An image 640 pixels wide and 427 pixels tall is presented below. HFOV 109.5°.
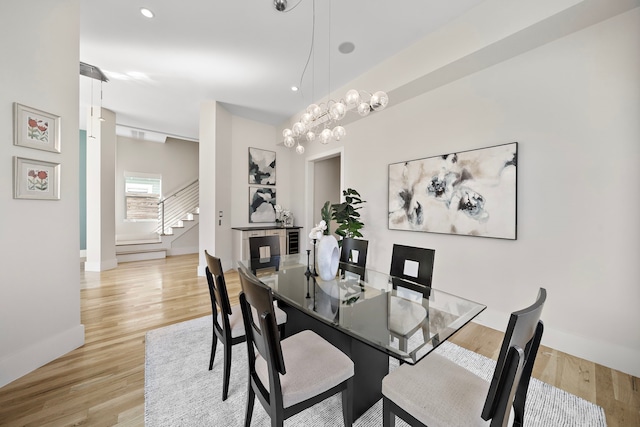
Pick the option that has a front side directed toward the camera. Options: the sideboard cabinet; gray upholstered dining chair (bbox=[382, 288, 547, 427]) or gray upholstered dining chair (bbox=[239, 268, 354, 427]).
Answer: the sideboard cabinet

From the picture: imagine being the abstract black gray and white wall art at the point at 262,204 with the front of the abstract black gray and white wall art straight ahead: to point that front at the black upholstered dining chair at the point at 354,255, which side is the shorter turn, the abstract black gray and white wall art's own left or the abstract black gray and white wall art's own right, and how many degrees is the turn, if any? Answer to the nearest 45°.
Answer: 0° — it already faces it

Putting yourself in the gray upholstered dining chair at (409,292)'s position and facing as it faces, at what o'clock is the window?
The window is roughly at 2 o'clock from the gray upholstered dining chair.

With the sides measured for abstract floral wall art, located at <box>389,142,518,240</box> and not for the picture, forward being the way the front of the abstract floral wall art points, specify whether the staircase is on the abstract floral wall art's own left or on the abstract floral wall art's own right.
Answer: on the abstract floral wall art's own right

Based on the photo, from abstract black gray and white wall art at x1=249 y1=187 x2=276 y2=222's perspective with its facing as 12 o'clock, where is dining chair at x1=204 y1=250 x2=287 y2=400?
The dining chair is roughly at 12 o'clock from the abstract black gray and white wall art.

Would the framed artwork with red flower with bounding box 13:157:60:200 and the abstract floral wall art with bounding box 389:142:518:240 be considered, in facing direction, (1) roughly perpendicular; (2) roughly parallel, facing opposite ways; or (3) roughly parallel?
roughly parallel, facing opposite ways

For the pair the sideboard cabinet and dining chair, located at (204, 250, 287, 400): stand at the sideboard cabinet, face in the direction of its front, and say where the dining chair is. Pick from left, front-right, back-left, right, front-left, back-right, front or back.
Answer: front

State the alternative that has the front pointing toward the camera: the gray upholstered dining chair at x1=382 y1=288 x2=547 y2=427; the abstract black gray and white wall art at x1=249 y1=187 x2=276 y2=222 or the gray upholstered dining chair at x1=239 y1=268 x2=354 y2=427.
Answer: the abstract black gray and white wall art

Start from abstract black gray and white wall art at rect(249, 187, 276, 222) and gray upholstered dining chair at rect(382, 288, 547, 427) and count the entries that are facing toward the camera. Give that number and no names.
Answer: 1

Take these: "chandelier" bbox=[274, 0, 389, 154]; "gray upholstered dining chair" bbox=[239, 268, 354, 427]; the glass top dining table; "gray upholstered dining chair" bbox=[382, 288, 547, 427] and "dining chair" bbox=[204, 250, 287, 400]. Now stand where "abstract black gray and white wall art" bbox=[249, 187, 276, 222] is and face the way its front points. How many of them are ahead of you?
5

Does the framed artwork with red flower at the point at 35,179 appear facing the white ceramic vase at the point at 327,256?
yes

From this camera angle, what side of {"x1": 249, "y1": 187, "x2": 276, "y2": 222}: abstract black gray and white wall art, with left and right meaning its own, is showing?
front

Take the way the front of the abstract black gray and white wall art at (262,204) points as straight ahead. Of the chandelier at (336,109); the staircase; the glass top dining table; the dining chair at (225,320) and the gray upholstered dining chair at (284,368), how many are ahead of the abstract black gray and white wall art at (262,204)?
4

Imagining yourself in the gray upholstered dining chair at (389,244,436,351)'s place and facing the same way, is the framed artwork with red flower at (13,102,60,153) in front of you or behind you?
in front

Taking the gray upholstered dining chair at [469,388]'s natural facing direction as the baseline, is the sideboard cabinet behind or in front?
in front

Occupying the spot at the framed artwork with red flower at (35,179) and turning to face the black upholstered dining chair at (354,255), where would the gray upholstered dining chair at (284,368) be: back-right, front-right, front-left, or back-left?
front-right

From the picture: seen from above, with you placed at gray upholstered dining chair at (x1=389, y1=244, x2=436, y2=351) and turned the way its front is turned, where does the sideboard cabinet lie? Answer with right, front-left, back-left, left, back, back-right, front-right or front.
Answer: right

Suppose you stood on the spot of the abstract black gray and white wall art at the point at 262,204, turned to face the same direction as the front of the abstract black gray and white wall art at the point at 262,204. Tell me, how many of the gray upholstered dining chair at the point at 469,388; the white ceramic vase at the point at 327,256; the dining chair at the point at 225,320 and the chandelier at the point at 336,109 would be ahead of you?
4

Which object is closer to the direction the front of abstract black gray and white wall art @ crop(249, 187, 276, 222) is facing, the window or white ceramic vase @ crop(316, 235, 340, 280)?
the white ceramic vase

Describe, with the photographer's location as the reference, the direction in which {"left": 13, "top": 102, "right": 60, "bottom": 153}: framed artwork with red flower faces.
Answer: facing the viewer and to the right of the viewer

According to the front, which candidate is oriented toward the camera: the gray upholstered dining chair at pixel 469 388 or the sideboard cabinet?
the sideboard cabinet

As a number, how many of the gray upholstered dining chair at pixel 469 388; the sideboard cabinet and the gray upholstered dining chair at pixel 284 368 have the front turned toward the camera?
1
